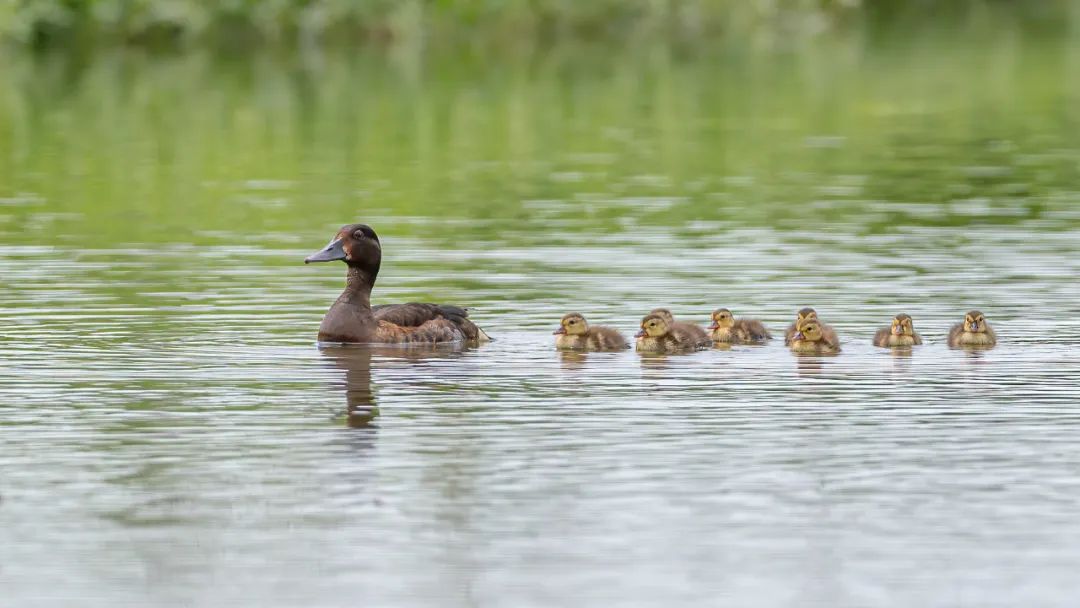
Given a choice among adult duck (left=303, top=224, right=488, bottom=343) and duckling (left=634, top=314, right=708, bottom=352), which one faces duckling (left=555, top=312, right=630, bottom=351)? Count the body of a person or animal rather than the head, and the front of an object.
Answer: duckling (left=634, top=314, right=708, bottom=352)

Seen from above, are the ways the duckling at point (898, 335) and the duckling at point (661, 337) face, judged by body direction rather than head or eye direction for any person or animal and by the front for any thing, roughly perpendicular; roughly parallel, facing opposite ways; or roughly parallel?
roughly perpendicular

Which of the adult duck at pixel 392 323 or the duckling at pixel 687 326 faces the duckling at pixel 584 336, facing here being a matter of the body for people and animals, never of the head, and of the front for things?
the duckling at pixel 687 326

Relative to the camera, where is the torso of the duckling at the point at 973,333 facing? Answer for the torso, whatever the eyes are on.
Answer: toward the camera

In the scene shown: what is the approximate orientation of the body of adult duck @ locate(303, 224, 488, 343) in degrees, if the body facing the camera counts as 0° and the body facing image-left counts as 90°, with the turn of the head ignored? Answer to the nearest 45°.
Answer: approximately 90°

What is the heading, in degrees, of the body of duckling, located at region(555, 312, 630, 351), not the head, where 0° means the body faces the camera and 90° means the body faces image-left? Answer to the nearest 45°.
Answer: approximately 90°

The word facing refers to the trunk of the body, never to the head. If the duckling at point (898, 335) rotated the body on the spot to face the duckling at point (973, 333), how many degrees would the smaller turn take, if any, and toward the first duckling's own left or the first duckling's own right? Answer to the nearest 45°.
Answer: approximately 90° to the first duckling's own left

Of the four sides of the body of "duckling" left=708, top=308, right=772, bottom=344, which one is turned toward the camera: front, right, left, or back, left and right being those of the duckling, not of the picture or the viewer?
left

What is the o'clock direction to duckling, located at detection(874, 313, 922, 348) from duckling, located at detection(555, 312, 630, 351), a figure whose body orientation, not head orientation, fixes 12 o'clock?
duckling, located at detection(874, 313, 922, 348) is roughly at 6 o'clock from duckling, located at detection(555, 312, 630, 351).

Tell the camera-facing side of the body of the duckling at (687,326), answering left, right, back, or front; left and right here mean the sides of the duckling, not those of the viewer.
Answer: left

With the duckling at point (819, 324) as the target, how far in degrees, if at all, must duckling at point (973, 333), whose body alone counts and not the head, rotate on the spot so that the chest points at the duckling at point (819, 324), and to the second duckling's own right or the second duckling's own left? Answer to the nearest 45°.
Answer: approximately 90° to the second duckling's own right

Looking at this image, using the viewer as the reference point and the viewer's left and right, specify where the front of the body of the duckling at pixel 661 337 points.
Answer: facing to the left of the viewer

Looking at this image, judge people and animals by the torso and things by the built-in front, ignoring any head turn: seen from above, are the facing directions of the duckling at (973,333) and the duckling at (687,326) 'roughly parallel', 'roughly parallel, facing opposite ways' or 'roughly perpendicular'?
roughly perpendicular

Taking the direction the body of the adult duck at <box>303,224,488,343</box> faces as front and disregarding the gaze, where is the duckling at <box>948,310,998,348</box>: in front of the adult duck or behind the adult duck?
behind

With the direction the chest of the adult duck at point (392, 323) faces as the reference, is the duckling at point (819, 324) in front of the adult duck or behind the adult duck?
behind
